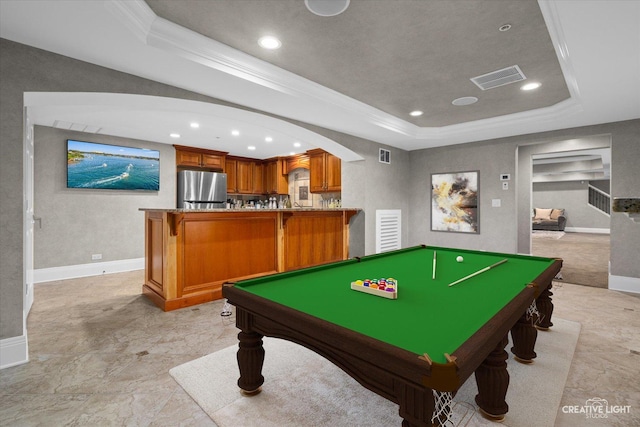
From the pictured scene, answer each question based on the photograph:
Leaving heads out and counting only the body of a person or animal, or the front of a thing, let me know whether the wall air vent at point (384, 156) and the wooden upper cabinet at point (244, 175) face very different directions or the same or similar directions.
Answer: same or similar directions

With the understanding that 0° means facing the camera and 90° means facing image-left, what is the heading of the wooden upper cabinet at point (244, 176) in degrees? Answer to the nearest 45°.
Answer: approximately 315°

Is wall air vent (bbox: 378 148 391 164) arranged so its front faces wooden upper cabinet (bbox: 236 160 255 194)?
no

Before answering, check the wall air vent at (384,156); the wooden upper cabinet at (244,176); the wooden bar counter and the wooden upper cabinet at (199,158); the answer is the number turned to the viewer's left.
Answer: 0

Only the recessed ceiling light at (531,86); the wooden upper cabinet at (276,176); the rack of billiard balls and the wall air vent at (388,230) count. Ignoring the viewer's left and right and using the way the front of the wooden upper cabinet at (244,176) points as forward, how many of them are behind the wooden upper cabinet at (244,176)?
0

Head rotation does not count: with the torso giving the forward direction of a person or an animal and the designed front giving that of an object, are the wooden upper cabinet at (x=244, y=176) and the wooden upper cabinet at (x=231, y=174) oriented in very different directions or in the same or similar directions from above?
same or similar directions

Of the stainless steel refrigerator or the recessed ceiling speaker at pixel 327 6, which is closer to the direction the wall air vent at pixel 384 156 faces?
the recessed ceiling speaker

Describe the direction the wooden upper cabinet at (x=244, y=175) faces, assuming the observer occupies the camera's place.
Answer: facing the viewer and to the right of the viewer

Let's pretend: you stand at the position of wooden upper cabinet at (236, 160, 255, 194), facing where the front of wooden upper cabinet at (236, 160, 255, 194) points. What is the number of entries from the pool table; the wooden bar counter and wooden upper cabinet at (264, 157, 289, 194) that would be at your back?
0

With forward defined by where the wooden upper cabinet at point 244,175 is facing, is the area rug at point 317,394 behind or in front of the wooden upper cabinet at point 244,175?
in front

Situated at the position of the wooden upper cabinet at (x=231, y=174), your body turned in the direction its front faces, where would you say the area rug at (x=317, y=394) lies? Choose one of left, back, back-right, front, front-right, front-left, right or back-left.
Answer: front-right

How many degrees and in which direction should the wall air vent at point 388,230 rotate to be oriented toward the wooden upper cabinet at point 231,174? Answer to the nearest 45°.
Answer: approximately 135° to its right

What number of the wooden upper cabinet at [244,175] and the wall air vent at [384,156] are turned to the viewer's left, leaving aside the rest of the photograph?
0

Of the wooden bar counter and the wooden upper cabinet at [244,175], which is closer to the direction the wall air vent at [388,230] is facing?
the wooden bar counter

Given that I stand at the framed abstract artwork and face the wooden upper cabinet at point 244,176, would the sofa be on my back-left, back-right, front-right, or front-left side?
back-right

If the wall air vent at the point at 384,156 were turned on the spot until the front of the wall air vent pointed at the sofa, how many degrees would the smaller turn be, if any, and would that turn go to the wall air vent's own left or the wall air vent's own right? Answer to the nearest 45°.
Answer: approximately 90° to the wall air vent's own left

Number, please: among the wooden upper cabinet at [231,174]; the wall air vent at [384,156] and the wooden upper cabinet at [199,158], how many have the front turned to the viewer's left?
0

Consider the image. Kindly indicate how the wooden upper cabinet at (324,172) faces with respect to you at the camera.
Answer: facing the viewer and to the left of the viewer
